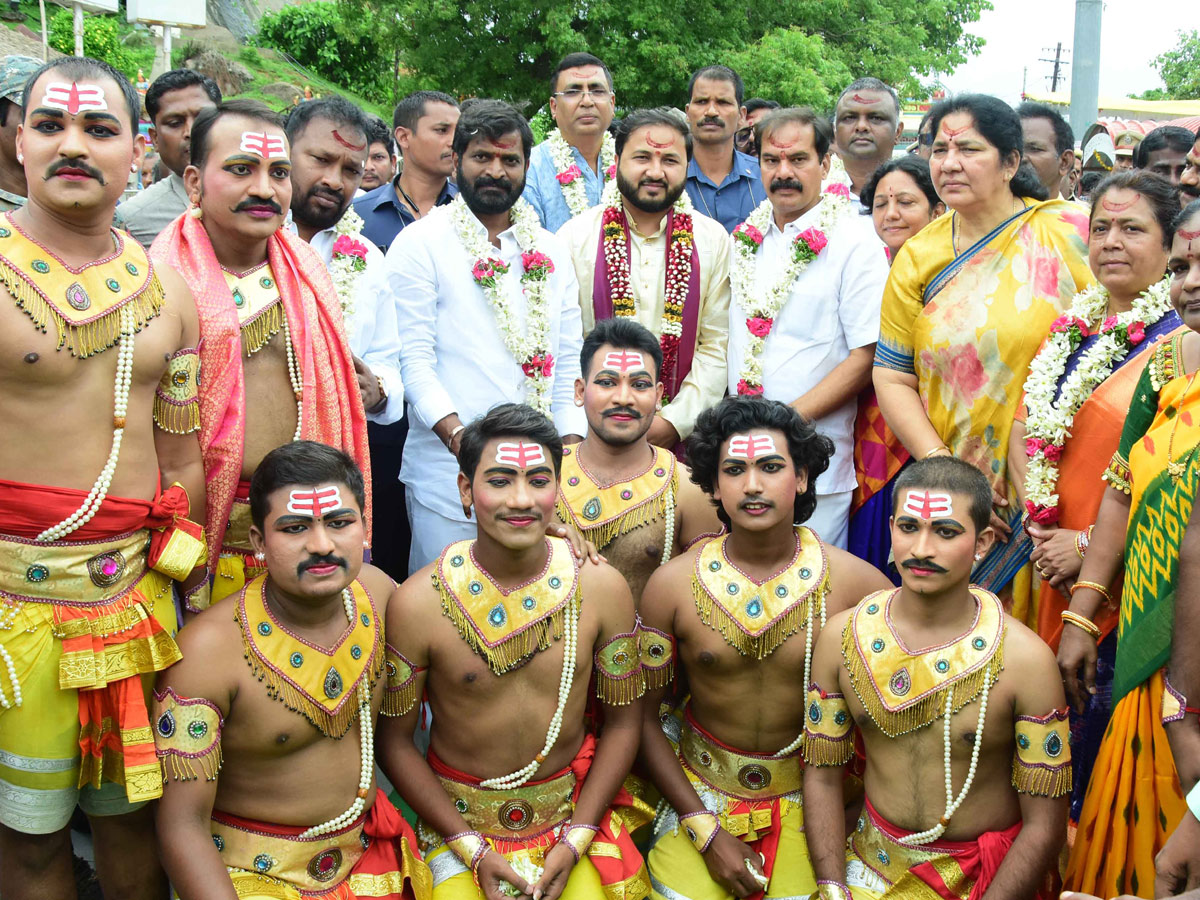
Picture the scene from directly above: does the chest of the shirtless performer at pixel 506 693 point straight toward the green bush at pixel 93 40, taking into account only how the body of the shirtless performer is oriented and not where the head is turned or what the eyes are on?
no

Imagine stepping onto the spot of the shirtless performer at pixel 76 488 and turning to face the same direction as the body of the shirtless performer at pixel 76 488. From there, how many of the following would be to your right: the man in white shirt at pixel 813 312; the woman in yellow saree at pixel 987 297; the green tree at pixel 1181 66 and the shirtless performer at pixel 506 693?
0

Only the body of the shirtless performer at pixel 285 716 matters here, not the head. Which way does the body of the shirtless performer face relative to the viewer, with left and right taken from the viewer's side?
facing the viewer and to the right of the viewer

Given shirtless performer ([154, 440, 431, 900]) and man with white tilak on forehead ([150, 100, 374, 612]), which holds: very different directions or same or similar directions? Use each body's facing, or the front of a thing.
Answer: same or similar directions

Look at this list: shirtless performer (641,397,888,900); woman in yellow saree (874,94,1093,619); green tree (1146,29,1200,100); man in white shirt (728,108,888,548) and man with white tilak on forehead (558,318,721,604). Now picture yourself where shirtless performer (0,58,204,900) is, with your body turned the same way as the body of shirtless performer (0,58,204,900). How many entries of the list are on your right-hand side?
0

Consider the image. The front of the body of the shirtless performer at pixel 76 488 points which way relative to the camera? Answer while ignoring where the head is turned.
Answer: toward the camera

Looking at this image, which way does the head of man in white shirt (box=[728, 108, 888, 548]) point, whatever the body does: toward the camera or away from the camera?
toward the camera

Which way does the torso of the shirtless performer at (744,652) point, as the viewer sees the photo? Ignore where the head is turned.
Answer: toward the camera

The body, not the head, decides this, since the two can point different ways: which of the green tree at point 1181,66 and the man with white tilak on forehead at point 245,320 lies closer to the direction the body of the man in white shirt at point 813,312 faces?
the man with white tilak on forehead

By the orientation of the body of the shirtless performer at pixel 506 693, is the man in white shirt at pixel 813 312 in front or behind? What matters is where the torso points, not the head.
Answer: behind

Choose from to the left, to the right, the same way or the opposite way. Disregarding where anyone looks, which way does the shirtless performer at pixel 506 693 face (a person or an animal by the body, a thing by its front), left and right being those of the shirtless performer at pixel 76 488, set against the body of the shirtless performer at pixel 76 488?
the same way

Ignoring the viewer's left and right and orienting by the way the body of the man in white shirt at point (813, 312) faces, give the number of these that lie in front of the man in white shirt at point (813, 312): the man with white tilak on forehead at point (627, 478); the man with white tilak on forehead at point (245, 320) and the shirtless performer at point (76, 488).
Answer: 3

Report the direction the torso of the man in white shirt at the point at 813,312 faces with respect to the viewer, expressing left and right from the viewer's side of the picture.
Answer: facing the viewer and to the left of the viewer

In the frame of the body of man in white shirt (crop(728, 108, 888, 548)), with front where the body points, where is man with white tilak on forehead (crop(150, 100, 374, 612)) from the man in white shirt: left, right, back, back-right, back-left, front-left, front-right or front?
front

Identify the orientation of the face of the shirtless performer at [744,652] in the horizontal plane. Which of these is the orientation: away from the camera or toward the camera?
toward the camera

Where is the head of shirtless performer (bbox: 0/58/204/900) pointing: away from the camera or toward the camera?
toward the camera
